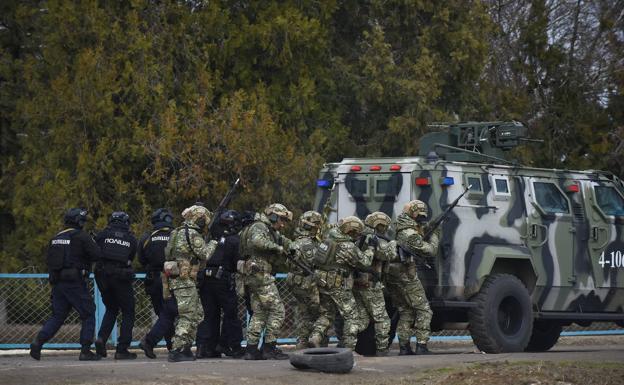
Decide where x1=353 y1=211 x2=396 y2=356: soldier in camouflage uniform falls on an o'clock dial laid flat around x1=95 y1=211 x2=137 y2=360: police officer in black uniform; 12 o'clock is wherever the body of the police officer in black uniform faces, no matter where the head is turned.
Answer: The soldier in camouflage uniform is roughly at 2 o'clock from the police officer in black uniform.

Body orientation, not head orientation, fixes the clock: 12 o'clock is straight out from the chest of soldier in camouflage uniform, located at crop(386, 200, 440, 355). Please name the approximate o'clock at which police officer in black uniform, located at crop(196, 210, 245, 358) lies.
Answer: The police officer in black uniform is roughly at 6 o'clock from the soldier in camouflage uniform.

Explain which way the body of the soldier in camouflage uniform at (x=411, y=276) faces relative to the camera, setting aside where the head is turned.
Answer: to the viewer's right

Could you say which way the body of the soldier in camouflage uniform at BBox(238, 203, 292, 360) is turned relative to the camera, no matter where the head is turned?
to the viewer's right

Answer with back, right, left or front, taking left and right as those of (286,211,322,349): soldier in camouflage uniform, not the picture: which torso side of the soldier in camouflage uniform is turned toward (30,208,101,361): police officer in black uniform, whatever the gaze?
back

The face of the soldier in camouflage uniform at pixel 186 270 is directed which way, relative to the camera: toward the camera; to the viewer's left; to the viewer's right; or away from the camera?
to the viewer's right

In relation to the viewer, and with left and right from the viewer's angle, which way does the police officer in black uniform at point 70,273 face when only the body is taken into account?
facing away from the viewer and to the right of the viewer

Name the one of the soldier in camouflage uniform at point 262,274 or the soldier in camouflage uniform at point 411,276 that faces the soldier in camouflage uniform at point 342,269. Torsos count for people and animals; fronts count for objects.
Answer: the soldier in camouflage uniform at point 262,274

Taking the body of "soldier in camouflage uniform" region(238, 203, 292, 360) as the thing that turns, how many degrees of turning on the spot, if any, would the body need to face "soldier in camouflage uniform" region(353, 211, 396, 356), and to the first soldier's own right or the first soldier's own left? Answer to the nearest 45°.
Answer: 0° — they already face them

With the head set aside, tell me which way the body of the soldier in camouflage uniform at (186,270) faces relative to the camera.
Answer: to the viewer's right

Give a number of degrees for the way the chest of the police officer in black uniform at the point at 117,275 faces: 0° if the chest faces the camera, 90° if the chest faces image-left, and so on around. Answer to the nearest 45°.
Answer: approximately 225°

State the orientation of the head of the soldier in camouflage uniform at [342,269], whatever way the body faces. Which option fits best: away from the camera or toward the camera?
away from the camera

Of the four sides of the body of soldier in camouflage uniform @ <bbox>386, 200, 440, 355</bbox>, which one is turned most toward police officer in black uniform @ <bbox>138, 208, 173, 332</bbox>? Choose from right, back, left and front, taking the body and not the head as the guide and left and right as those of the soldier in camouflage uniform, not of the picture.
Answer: back
